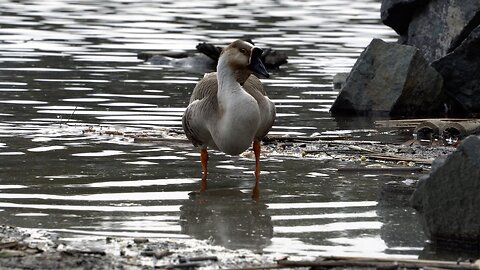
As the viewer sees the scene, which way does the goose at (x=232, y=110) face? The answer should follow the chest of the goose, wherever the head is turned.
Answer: toward the camera

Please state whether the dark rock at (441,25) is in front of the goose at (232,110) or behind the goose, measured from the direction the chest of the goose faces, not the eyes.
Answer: behind

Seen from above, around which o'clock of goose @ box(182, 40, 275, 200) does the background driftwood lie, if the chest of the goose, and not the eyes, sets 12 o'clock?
The background driftwood is roughly at 6 o'clock from the goose.

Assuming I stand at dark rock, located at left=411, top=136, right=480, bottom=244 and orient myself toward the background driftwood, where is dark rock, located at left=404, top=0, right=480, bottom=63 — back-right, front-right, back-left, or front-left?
front-right
